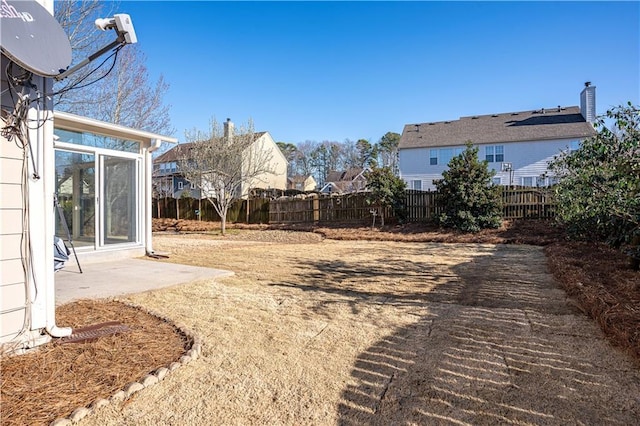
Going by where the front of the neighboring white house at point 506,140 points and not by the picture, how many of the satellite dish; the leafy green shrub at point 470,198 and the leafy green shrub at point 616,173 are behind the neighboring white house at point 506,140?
3

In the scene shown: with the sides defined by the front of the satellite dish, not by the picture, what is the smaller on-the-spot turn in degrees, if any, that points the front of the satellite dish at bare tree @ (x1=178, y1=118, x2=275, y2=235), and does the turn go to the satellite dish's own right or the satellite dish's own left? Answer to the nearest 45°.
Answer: approximately 90° to the satellite dish's own left

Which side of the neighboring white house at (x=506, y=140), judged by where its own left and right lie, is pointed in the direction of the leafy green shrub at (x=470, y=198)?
back

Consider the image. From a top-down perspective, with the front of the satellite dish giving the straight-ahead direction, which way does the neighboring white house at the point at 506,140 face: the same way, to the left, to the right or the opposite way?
to the left

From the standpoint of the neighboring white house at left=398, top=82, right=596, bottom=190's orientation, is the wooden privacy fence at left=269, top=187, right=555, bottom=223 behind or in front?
behind

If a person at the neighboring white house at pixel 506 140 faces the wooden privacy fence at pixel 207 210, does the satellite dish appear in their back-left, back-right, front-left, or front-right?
front-left

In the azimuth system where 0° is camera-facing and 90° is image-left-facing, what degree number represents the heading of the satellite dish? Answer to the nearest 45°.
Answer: approximately 315°

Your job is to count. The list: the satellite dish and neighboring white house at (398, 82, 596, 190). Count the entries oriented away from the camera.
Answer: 1

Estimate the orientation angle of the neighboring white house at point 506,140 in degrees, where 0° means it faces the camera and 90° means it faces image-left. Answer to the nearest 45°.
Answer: approximately 180°

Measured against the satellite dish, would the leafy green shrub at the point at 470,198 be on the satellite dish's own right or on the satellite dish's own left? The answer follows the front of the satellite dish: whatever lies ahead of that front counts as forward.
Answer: on the satellite dish's own left
